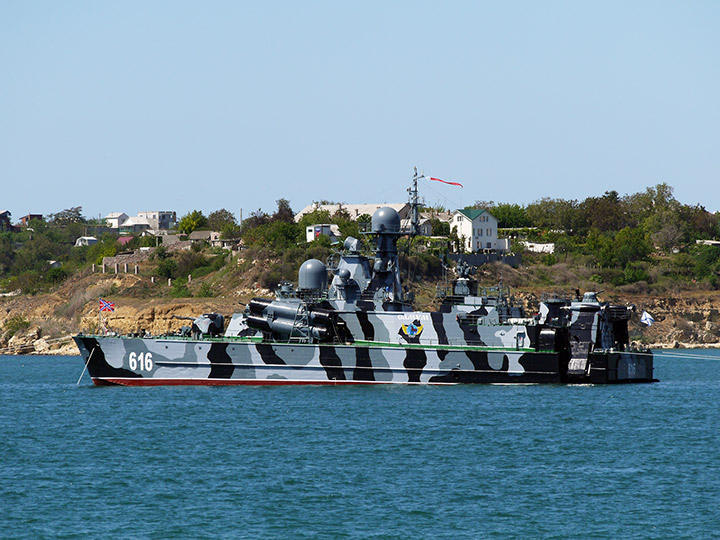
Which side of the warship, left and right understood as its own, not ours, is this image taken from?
left
